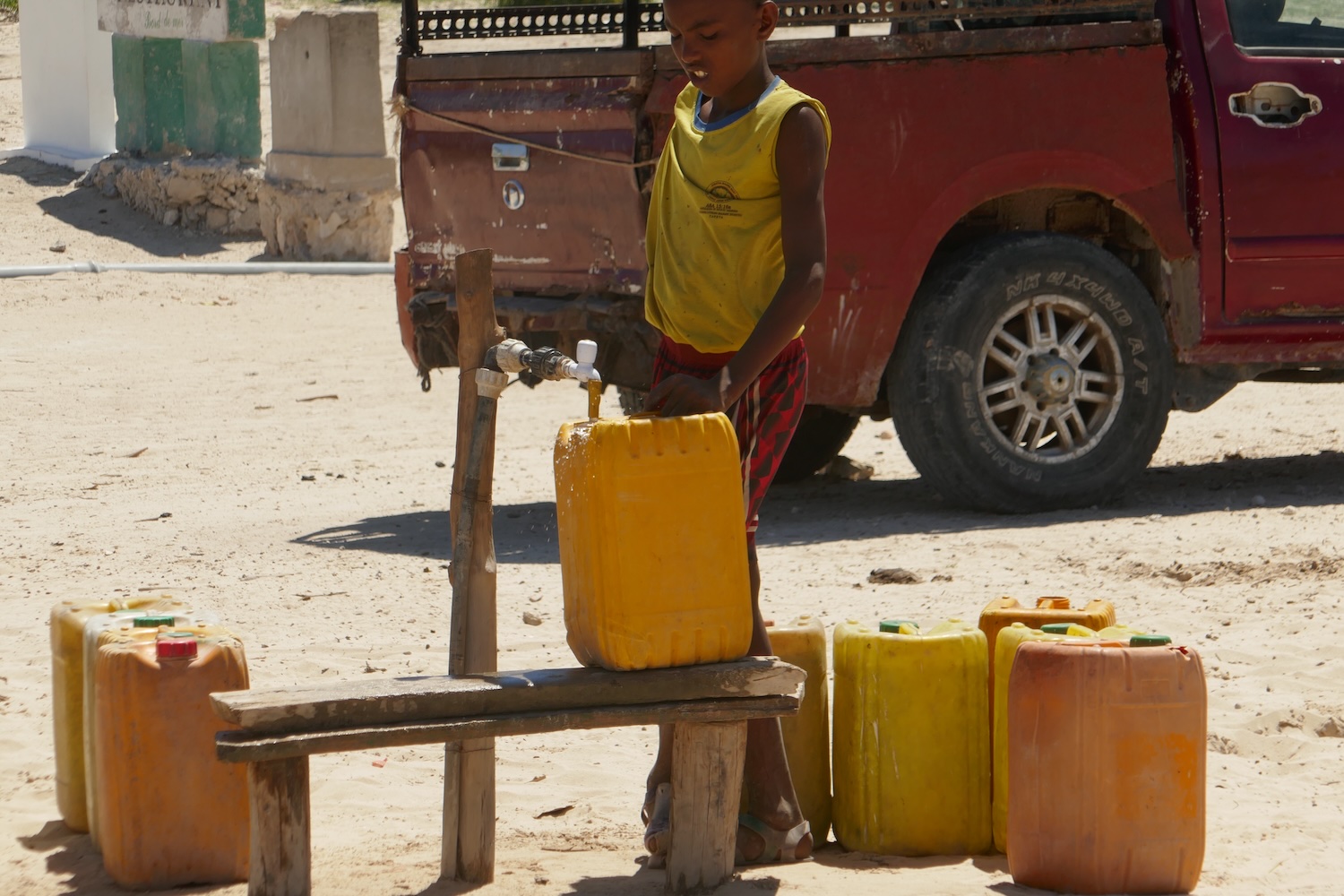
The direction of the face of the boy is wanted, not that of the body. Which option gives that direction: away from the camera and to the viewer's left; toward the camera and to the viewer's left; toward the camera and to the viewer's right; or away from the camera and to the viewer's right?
toward the camera and to the viewer's left

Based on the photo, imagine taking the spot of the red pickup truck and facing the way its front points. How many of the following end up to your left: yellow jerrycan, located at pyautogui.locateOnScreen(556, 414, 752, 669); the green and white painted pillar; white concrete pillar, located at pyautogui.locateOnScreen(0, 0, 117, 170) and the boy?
2

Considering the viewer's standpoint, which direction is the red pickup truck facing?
facing away from the viewer and to the right of the viewer

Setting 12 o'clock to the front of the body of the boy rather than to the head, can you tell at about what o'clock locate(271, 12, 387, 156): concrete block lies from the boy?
The concrete block is roughly at 4 o'clock from the boy.

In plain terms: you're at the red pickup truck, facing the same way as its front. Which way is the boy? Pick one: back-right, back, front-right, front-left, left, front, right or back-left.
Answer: back-right

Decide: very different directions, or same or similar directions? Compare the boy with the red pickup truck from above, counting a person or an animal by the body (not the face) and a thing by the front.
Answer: very different directions

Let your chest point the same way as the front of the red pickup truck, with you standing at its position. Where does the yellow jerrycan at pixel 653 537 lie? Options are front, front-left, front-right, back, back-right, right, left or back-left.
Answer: back-right

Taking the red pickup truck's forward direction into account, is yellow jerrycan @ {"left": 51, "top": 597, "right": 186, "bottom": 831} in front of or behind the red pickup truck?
behind

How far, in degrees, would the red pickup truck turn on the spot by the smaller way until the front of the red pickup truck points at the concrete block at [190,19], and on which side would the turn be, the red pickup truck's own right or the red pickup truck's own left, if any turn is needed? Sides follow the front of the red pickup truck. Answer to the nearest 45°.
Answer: approximately 90° to the red pickup truck's own left
